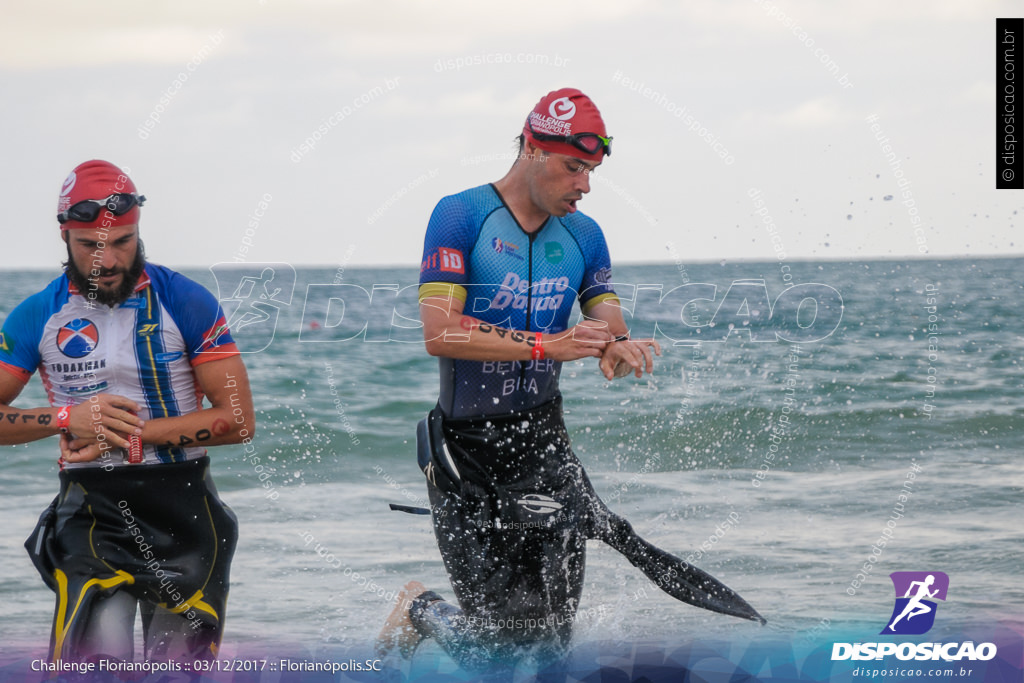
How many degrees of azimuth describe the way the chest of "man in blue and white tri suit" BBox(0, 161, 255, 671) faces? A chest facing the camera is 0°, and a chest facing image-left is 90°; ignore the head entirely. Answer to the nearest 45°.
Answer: approximately 0°

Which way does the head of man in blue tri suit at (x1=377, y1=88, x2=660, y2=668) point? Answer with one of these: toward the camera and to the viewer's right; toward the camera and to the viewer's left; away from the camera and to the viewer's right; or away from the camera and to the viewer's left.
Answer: toward the camera and to the viewer's right

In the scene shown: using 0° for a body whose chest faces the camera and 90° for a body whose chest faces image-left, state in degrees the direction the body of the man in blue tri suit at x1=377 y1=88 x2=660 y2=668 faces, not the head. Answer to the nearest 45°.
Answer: approximately 315°

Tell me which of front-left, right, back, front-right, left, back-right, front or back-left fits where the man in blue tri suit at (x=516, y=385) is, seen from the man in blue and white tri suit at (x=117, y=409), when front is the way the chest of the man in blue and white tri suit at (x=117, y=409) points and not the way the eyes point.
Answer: left

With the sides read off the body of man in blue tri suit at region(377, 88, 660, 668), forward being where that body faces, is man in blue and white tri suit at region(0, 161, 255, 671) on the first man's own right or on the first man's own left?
on the first man's own right
